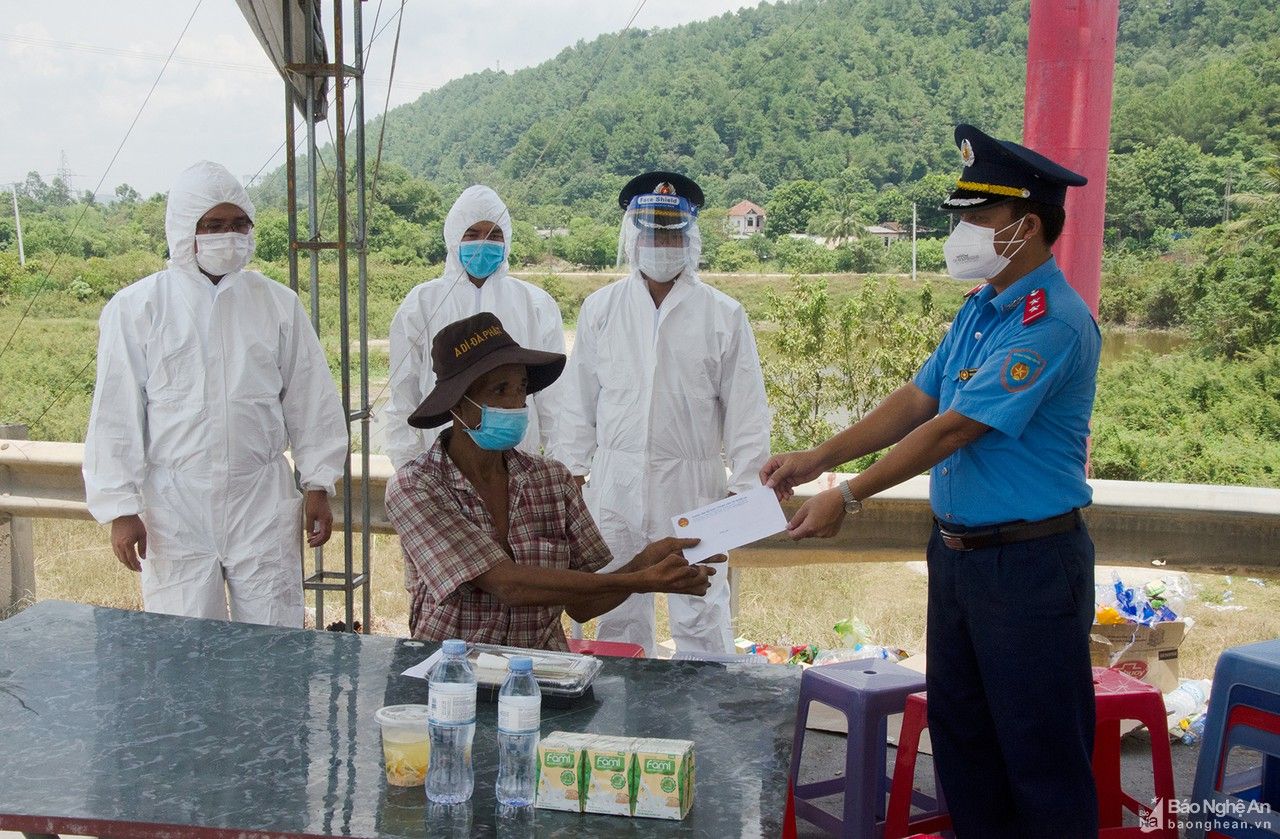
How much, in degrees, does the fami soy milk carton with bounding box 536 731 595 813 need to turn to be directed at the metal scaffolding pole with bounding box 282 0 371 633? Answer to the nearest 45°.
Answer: approximately 180°

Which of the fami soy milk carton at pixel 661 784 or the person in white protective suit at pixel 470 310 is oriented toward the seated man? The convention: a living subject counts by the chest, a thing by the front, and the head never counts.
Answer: the person in white protective suit

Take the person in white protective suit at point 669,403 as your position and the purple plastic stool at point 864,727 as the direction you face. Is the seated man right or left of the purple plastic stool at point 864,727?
right

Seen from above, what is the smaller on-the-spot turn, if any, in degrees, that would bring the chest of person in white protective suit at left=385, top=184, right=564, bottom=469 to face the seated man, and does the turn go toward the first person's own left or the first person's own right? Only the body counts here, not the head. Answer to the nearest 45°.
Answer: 0° — they already face them
